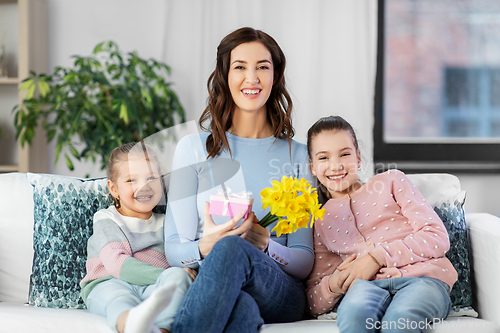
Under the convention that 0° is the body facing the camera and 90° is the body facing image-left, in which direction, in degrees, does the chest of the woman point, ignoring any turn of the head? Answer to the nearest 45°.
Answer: approximately 0°

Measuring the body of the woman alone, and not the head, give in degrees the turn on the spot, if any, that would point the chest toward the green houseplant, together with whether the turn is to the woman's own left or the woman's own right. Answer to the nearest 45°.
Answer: approximately 135° to the woman's own right

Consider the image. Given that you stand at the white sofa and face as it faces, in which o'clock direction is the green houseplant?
The green houseplant is roughly at 6 o'clock from the white sofa.
